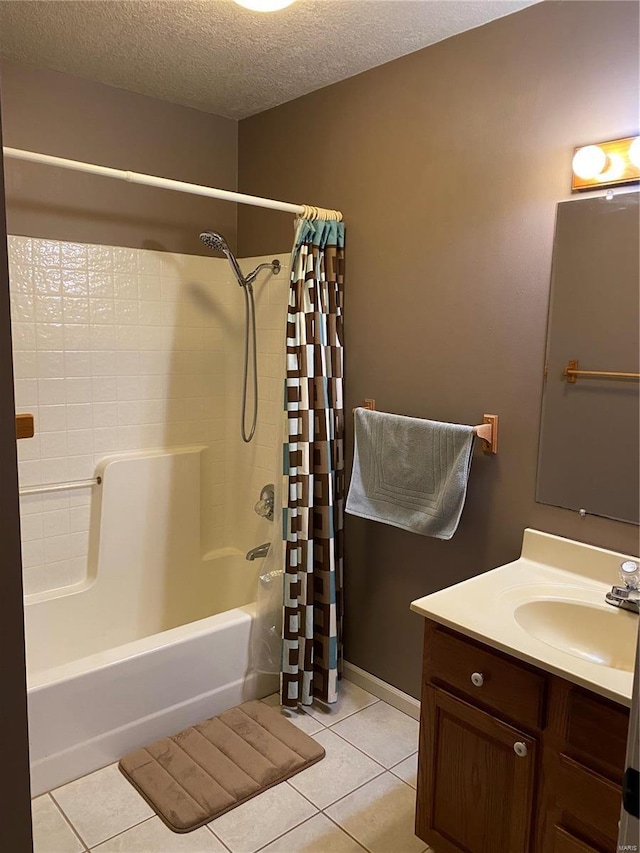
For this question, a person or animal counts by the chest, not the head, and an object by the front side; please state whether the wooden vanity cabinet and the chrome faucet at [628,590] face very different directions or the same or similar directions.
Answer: same or similar directions

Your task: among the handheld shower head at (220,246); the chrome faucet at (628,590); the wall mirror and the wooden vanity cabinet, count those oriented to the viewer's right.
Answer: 0

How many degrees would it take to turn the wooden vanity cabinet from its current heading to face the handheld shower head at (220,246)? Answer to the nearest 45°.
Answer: approximately 90° to its right

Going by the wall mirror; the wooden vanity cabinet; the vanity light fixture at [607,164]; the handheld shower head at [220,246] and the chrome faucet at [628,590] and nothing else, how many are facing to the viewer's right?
0

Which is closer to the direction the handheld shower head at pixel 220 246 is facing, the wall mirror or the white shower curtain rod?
the white shower curtain rod

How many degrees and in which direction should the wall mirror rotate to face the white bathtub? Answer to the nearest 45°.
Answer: approximately 45° to its right

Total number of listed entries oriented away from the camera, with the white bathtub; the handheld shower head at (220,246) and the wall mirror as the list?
0

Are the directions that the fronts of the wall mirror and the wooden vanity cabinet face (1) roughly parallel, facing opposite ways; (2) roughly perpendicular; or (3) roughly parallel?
roughly parallel

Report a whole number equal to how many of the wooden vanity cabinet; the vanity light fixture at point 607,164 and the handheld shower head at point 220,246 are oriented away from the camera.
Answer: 0

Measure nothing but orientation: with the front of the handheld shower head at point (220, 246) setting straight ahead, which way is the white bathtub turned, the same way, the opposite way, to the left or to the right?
to the left

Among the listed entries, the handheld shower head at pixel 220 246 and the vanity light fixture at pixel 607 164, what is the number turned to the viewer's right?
0

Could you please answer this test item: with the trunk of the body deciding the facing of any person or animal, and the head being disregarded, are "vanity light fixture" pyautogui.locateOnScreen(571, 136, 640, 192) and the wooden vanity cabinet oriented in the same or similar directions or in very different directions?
same or similar directions

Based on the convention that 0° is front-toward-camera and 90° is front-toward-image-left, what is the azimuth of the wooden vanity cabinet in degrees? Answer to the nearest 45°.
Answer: approximately 45°

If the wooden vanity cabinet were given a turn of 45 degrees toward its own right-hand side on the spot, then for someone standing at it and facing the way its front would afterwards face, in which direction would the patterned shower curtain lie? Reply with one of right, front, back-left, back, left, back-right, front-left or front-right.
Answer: front-right

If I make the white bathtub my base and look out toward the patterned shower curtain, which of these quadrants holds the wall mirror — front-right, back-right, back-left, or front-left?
front-right
